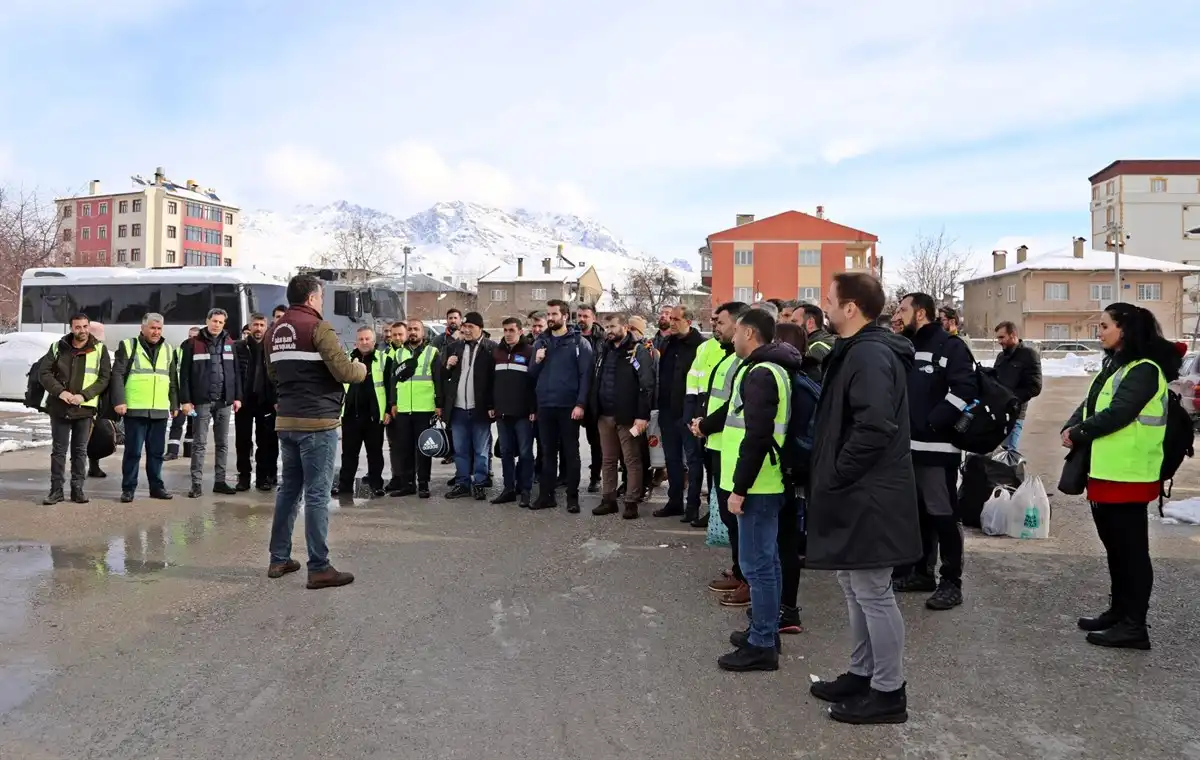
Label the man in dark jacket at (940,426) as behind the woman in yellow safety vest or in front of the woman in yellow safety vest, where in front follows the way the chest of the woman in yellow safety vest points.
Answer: in front

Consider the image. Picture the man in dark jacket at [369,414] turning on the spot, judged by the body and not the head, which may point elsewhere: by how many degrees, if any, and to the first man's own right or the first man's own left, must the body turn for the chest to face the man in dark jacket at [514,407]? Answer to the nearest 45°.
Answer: approximately 45° to the first man's own left

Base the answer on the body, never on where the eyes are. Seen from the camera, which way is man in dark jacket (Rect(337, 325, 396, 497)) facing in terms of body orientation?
toward the camera

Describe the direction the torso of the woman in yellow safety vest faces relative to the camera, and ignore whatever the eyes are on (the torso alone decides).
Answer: to the viewer's left

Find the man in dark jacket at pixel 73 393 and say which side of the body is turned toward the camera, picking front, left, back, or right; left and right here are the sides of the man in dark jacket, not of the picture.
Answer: front

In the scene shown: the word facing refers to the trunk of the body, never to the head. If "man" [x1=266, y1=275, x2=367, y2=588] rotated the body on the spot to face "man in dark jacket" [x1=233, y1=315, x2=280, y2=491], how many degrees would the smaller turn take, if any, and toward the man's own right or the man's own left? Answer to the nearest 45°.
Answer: approximately 45° to the man's own left

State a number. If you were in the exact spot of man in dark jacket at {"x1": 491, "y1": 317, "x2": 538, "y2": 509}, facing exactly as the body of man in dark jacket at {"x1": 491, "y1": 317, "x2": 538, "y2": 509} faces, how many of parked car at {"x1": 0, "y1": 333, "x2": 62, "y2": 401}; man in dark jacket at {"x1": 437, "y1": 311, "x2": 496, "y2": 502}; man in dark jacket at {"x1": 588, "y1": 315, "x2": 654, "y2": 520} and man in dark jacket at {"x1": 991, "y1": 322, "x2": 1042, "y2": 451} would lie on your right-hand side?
2

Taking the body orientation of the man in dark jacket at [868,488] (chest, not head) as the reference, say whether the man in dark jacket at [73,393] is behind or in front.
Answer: in front

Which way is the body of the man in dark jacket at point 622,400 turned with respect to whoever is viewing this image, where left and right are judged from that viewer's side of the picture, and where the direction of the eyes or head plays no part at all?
facing the viewer and to the left of the viewer

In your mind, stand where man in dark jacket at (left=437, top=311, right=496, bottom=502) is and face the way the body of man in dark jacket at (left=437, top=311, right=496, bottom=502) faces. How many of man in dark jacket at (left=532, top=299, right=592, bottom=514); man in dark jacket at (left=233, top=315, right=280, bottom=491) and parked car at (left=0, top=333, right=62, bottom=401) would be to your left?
1

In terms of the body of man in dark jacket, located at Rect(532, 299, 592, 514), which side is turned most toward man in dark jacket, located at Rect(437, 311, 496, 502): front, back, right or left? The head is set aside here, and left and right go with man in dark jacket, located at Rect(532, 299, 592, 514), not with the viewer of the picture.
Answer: right

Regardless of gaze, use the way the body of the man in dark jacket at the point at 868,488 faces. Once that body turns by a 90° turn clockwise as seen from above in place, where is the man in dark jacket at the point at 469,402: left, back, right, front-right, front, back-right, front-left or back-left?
front-left

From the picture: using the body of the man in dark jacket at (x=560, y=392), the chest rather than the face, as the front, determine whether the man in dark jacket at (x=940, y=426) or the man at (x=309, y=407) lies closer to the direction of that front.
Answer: the man

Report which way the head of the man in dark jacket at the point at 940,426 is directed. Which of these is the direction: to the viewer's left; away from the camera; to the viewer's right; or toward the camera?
to the viewer's left

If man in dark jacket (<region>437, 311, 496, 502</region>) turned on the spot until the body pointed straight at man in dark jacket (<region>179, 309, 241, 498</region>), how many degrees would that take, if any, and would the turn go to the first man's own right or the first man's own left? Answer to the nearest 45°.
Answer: approximately 45° to the first man's own right

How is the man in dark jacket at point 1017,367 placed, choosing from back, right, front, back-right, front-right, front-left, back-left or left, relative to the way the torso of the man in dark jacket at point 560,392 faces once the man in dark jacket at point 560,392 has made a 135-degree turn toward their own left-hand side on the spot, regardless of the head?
front

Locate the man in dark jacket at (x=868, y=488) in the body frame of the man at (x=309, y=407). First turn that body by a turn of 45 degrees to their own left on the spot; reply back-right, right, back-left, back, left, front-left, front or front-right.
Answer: back-right

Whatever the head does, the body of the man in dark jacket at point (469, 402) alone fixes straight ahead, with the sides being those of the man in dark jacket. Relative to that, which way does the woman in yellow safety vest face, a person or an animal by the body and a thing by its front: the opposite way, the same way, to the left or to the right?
to the right

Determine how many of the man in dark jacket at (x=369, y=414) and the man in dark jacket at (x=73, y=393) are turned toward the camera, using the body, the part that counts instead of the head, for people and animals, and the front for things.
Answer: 2
